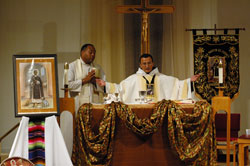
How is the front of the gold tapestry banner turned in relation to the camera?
facing the viewer

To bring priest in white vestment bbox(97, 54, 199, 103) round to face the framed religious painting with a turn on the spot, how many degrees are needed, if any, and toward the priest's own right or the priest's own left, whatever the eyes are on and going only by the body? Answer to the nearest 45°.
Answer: approximately 45° to the priest's own right

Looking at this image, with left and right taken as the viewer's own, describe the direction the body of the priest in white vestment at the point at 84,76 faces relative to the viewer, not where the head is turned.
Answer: facing the viewer and to the right of the viewer

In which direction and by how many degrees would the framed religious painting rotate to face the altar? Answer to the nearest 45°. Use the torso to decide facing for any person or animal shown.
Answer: approximately 90° to its left

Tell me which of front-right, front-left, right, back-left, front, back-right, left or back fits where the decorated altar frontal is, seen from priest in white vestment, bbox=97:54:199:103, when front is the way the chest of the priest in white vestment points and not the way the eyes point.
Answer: front

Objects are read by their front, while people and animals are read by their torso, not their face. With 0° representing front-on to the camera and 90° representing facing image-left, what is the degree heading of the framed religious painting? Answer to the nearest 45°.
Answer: approximately 0°

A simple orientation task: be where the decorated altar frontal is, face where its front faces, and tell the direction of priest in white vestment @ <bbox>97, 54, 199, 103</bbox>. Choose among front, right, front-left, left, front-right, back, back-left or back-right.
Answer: back

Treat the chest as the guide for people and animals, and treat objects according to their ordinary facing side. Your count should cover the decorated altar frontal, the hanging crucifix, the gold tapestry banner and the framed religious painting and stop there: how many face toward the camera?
4

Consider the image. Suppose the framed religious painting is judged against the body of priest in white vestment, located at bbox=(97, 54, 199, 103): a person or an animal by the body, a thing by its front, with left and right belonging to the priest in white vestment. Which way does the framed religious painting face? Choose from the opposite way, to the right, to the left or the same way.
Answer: the same way

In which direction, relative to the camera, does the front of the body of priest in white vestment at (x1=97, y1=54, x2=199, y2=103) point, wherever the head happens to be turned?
toward the camera

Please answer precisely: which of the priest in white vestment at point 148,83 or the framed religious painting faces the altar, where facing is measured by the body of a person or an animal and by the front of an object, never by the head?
the priest in white vestment

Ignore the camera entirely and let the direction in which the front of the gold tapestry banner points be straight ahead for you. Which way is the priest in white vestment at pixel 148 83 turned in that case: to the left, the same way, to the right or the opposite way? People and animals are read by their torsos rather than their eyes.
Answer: the same way

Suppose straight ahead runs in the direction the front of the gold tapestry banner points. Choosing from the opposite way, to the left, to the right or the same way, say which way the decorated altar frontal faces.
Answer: the same way

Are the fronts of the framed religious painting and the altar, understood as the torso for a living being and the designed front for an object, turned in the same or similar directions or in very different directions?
same or similar directions

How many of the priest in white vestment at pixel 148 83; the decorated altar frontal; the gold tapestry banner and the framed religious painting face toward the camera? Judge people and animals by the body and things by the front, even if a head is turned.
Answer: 4

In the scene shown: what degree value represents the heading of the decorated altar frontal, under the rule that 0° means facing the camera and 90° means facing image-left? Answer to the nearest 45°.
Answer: approximately 0°
